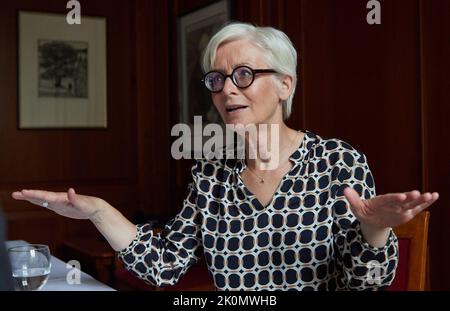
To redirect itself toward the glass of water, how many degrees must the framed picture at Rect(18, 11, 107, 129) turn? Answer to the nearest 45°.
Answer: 0° — it already faces it

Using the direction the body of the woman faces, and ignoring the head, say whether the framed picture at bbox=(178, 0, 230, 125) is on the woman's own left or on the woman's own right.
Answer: on the woman's own right

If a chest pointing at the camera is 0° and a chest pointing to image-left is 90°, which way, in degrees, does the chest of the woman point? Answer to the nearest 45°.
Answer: approximately 45°

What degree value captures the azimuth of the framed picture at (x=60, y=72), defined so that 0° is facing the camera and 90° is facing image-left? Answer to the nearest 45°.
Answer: approximately 0°

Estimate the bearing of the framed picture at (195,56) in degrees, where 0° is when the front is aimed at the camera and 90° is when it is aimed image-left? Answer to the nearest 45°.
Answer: approximately 45°

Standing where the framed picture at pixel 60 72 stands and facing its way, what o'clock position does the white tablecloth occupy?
The white tablecloth is roughly at 12 o'clock from the framed picture.

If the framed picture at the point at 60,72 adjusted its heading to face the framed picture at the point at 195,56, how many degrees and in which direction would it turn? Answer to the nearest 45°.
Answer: approximately 45° to its left

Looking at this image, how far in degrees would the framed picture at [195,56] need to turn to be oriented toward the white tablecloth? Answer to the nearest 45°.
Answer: approximately 45° to its left
